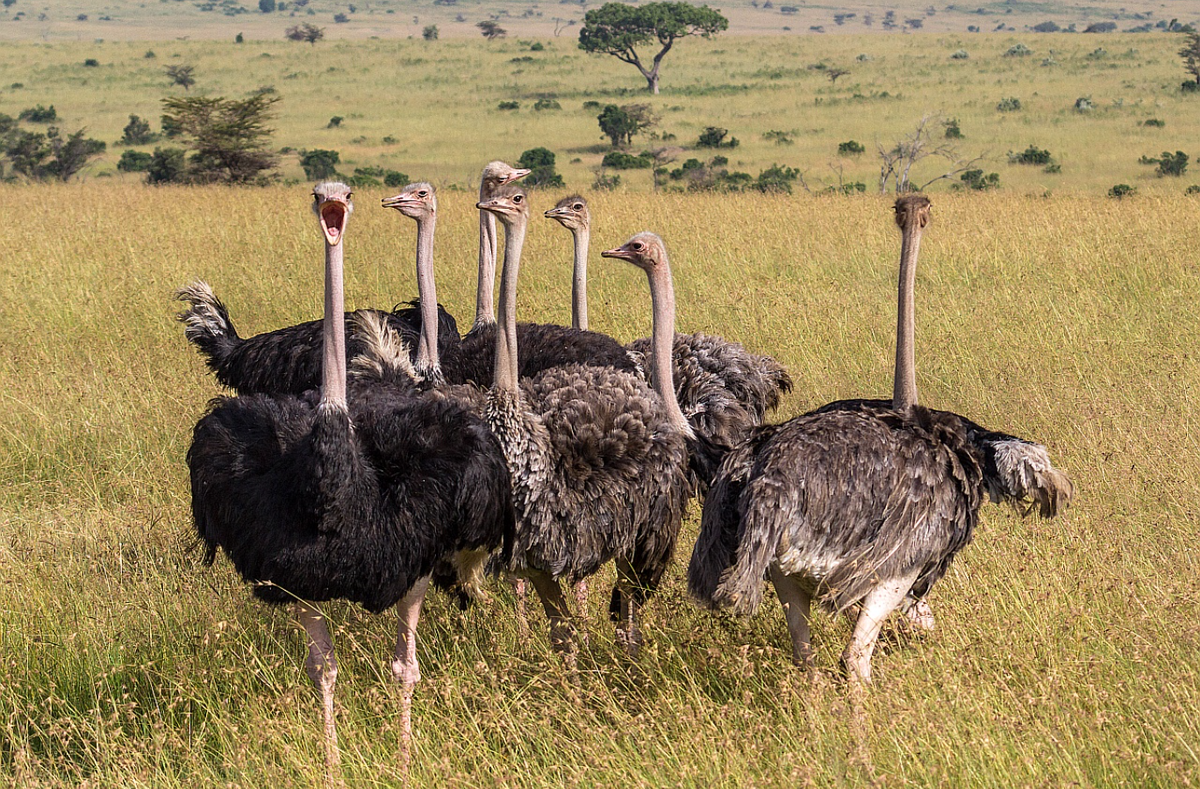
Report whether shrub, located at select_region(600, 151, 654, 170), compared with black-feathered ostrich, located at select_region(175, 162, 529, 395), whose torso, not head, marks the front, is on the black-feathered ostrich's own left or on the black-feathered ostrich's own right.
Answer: on the black-feathered ostrich's own left

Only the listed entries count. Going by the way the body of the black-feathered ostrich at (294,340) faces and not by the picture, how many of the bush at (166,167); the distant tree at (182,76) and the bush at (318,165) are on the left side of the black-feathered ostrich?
3

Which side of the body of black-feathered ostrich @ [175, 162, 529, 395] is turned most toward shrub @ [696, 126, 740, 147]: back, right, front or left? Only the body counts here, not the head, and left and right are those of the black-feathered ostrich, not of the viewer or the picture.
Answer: left

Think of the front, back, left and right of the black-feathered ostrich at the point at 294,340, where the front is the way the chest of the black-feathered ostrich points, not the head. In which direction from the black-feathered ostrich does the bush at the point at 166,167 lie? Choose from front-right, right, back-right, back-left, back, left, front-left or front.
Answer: left

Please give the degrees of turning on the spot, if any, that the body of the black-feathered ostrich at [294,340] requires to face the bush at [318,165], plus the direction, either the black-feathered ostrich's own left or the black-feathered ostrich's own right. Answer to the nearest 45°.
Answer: approximately 90° to the black-feathered ostrich's own left

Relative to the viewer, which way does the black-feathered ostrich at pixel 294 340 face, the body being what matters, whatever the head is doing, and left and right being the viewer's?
facing to the right of the viewer

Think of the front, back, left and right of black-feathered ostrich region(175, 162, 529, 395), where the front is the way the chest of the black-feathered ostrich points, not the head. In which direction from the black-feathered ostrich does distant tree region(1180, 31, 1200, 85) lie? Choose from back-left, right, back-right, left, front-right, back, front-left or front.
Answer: front-left

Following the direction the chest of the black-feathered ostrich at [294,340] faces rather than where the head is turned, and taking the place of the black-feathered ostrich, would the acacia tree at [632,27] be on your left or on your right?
on your left

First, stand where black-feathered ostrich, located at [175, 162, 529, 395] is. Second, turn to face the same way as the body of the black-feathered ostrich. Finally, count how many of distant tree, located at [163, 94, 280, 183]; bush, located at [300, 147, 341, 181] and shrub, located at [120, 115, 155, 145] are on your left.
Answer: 3

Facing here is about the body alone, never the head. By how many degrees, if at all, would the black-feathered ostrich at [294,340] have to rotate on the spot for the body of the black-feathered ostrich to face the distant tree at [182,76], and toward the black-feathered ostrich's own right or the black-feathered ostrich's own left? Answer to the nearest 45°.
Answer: approximately 90° to the black-feathered ostrich's own left

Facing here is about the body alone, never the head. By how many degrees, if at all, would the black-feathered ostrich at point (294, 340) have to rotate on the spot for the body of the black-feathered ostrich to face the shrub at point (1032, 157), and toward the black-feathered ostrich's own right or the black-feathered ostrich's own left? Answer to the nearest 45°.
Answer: approximately 45° to the black-feathered ostrich's own left

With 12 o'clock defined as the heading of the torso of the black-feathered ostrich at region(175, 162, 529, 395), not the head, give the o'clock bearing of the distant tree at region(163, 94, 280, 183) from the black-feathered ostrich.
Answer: The distant tree is roughly at 9 o'clock from the black-feathered ostrich.
